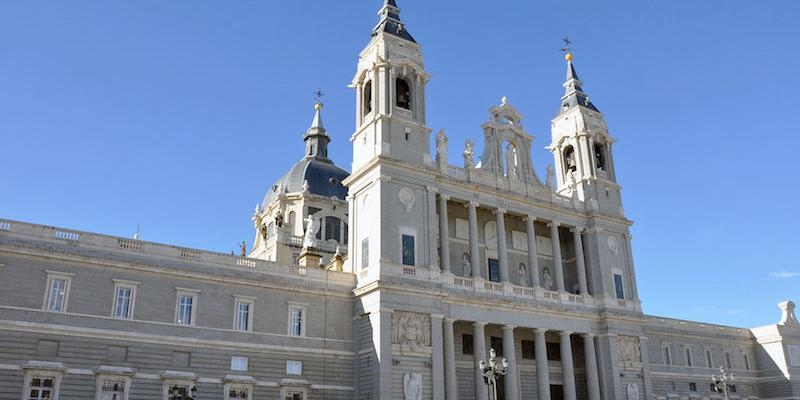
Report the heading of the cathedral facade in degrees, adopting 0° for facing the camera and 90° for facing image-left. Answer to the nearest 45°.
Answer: approximately 315°
